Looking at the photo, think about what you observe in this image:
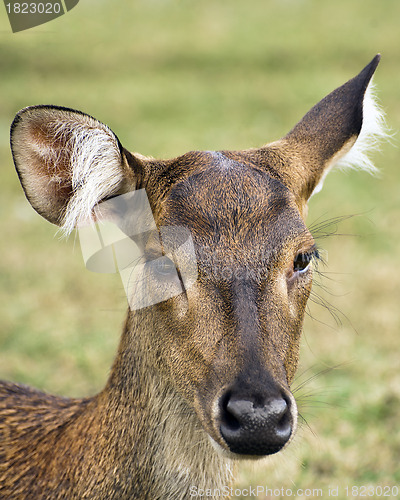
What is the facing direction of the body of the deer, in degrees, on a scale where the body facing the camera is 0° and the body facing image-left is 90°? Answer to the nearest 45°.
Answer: approximately 315°
